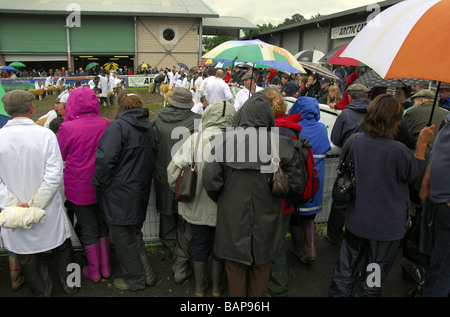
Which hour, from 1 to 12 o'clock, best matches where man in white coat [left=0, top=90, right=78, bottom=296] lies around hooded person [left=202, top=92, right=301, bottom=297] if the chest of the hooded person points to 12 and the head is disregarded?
The man in white coat is roughly at 9 o'clock from the hooded person.

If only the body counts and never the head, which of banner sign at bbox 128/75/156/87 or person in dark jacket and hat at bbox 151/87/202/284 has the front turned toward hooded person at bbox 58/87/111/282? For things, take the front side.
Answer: the banner sign

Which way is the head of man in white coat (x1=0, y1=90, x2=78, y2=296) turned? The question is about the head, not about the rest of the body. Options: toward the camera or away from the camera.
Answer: away from the camera

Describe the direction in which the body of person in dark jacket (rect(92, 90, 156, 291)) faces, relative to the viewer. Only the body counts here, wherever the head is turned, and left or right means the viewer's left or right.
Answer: facing away from the viewer and to the left of the viewer

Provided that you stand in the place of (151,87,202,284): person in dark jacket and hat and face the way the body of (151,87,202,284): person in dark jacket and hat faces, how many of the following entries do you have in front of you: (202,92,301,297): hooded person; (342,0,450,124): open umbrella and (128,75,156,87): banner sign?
1

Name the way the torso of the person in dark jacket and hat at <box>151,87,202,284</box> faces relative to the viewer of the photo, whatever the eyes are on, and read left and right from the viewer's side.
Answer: facing away from the viewer

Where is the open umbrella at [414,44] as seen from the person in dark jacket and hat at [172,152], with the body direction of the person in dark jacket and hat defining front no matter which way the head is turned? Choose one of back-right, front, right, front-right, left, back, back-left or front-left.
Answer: back-right

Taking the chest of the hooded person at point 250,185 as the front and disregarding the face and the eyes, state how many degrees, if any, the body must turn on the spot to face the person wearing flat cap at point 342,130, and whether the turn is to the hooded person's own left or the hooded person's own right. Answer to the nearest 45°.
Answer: approximately 45° to the hooded person's own right

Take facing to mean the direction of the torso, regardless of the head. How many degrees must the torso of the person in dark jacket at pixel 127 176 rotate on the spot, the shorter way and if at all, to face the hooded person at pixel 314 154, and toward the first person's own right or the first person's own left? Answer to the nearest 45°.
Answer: approximately 135° to the first person's own right

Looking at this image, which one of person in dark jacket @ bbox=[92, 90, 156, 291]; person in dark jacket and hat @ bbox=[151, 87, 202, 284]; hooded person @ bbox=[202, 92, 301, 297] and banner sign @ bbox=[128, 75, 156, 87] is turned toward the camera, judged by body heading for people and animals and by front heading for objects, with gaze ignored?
the banner sign

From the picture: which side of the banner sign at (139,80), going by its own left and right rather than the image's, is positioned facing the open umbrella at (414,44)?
front

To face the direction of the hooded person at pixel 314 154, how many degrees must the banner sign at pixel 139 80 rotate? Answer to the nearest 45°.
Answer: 0° — it already faces them

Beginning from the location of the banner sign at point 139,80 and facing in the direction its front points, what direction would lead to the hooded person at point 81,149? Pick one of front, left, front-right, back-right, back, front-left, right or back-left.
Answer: front

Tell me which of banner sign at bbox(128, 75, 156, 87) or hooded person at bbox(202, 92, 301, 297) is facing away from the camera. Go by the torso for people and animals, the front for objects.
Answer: the hooded person

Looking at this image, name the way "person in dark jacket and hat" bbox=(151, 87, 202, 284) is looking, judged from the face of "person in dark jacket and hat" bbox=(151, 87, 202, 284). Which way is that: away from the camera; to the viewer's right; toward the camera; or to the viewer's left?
away from the camera

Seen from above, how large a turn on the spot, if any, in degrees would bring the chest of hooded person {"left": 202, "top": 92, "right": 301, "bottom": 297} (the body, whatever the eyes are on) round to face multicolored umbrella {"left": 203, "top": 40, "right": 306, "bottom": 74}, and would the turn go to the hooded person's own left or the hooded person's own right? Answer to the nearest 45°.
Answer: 0° — they already face it

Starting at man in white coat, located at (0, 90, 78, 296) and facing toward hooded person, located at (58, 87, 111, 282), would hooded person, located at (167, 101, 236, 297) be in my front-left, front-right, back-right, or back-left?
front-right
